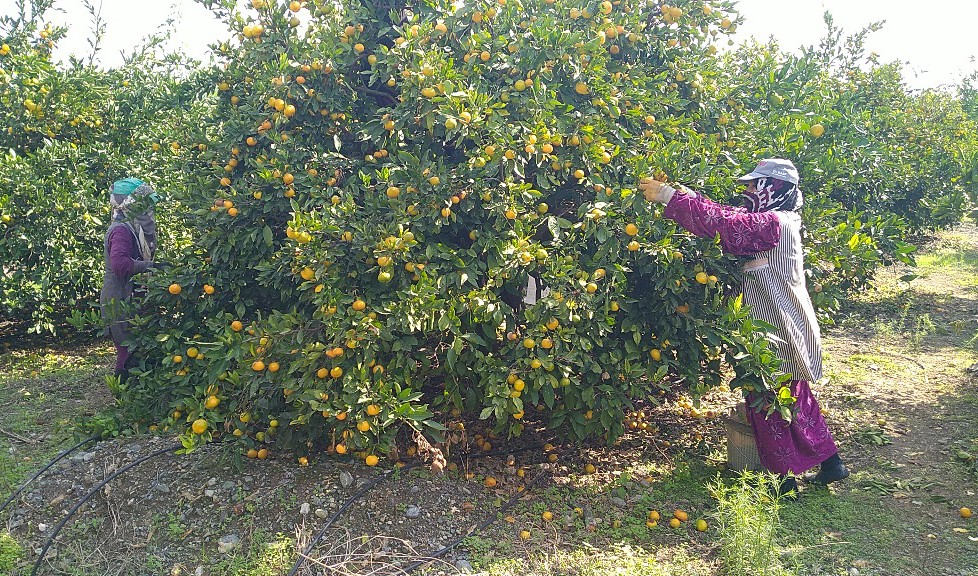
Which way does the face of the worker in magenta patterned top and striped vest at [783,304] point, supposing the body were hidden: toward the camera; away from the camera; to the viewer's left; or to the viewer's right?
to the viewer's left

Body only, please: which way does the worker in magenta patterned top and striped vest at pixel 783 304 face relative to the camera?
to the viewer's left

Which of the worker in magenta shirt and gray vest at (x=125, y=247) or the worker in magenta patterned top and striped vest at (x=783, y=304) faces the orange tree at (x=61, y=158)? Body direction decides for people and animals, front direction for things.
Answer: the worker in magenta patterned top and striped vest at (x=783, y=304)

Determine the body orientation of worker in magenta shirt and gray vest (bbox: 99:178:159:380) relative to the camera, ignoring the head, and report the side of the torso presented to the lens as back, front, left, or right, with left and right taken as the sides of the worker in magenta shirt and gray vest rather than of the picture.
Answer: right

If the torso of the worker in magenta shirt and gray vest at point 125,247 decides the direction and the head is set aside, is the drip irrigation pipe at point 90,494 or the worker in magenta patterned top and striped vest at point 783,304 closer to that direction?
the worker in magenta patterned top and striped vest

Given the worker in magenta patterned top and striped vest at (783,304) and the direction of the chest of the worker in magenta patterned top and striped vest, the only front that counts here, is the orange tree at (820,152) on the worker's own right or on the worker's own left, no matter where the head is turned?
on the worker's own right

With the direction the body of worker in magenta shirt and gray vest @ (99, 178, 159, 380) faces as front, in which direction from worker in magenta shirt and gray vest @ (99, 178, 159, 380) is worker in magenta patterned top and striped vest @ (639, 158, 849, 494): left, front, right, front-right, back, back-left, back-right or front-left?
front-right

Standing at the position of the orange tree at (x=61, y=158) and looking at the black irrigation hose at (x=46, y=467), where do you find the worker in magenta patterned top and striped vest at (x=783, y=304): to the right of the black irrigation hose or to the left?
left

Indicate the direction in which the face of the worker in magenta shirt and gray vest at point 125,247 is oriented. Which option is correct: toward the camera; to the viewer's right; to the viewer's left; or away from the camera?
to the viewer's right

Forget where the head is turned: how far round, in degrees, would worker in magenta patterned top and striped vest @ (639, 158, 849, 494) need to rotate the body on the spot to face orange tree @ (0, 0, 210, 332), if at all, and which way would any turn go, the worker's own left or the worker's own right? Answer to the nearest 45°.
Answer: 0° — they already face it

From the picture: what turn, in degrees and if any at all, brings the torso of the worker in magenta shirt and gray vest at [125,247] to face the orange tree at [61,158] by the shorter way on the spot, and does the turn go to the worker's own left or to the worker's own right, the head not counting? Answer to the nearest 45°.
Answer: approximately 90° to the worker's own left

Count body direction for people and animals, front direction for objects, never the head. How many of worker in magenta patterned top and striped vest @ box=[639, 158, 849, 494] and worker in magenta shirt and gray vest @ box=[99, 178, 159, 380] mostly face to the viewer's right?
1
